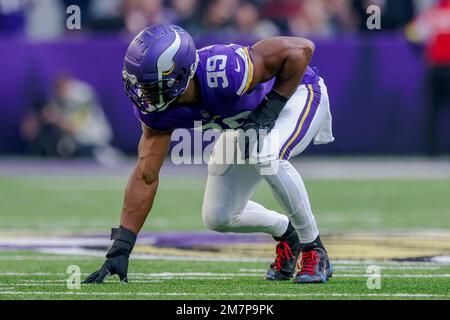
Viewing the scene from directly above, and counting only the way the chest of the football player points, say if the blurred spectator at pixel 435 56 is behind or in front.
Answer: behind

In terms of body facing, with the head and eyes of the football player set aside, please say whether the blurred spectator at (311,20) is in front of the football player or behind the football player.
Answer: behind

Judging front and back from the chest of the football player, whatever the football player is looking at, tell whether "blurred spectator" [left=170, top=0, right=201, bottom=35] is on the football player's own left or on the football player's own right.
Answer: on the football player's own right

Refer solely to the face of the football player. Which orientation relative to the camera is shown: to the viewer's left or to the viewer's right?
to the viewer's left

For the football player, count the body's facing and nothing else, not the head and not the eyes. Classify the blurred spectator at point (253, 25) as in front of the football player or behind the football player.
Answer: behind

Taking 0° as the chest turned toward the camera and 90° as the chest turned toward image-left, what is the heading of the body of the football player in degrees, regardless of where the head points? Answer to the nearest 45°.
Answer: approximately 45°

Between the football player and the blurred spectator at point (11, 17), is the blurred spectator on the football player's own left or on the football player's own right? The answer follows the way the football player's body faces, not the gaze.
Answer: on the football player's own right

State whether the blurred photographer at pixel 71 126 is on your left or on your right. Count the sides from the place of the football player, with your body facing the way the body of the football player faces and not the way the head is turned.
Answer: on your right

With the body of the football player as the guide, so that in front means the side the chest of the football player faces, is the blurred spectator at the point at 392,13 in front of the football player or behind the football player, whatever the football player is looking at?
behind

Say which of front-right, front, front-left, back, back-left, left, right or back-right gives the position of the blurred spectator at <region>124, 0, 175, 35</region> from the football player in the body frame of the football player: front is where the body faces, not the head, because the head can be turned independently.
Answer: back-right

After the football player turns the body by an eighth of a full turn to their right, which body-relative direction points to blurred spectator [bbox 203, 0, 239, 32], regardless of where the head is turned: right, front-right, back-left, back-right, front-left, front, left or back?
right
